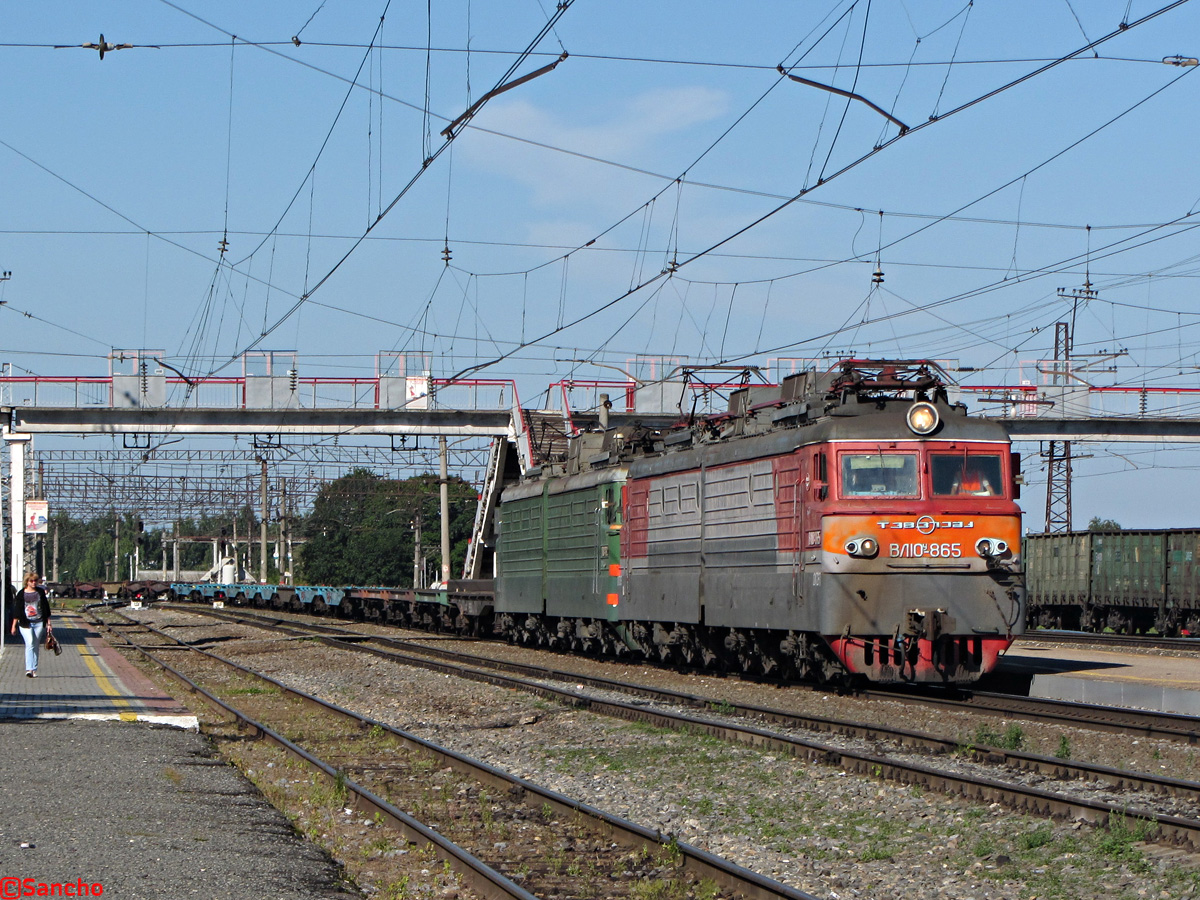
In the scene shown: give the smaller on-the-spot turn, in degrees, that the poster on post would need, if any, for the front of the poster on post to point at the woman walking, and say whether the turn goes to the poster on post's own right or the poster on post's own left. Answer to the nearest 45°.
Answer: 0° — it already faces them

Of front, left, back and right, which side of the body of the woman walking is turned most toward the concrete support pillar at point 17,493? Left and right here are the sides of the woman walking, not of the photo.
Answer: back

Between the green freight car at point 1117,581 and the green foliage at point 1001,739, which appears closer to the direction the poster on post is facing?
the green foliage

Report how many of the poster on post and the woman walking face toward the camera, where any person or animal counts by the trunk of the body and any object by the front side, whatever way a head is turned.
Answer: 2

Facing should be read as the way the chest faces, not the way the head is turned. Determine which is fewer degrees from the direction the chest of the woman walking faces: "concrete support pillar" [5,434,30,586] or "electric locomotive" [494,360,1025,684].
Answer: the electric locomotive

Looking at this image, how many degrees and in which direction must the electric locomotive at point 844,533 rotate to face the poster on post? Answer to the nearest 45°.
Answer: approximately 180°

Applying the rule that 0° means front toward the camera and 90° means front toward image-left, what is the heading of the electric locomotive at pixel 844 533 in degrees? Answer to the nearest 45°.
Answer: approximately 315°

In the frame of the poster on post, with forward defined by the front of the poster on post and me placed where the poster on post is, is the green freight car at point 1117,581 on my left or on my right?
on my left
